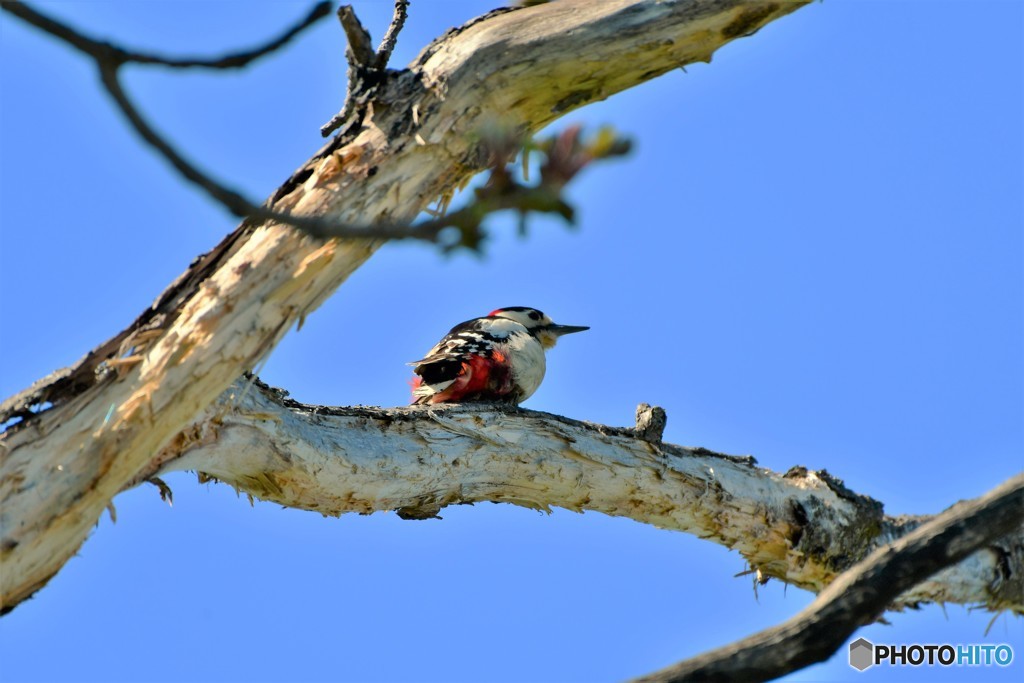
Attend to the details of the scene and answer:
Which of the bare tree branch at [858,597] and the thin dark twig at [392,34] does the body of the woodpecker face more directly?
the bare tree branch

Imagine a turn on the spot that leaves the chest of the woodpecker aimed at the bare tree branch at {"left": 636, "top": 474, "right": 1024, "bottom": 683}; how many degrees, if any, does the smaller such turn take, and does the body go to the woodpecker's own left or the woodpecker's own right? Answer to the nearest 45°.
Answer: approximately 45° to the woodpecker's own right

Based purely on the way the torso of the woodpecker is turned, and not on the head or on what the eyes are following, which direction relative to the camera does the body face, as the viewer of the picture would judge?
to the viewer's right
